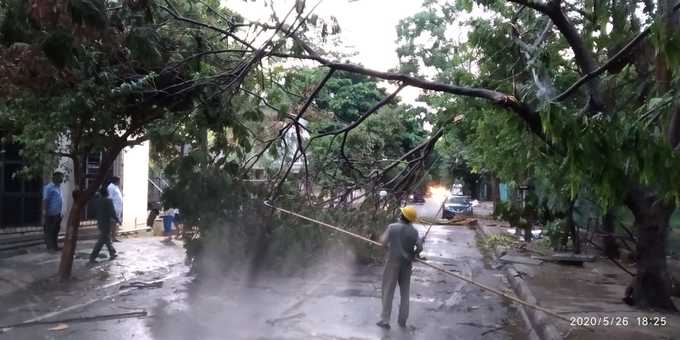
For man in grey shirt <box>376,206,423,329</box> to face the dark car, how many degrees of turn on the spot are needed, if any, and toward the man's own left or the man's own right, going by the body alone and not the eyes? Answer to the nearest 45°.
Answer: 0° — they already face it

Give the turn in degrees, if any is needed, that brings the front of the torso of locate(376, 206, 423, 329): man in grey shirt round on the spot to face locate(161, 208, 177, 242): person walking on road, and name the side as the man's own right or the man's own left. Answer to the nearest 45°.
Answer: approximately 45° to the man's own left

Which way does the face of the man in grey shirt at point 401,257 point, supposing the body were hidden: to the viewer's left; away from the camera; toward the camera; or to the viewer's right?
away from the camera

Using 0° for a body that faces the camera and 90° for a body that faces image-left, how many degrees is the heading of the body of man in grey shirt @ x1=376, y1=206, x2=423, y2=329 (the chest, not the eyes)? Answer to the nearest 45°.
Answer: approximately 180°

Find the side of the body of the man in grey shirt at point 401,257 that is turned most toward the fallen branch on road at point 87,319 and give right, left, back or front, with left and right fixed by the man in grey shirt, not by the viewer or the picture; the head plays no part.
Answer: left

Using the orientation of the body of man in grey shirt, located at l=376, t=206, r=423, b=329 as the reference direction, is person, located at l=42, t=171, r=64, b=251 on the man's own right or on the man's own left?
on the man's own left

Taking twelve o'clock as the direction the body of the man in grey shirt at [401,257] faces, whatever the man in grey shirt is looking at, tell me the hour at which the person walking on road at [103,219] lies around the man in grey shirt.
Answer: The person walking on road is roughly at 10 o'clock from the man in grey shirt.
